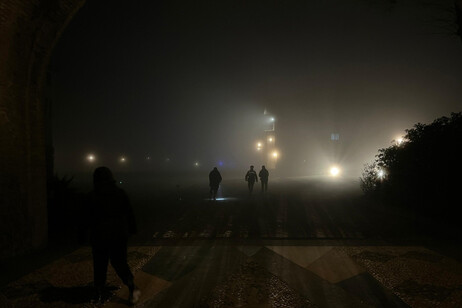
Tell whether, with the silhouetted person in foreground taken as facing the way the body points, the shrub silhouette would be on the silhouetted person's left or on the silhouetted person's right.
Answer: on the silhouetted person's right

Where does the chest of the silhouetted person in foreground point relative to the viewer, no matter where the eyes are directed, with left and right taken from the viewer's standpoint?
facing away from the viewer and to the left of the viewer
